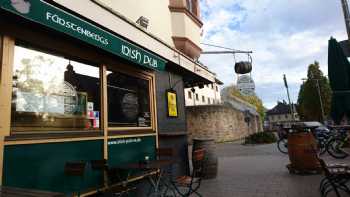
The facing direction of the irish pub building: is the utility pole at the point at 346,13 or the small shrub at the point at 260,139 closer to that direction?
the utility pole

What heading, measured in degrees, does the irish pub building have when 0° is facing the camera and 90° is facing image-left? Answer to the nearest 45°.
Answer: approximately 315°
